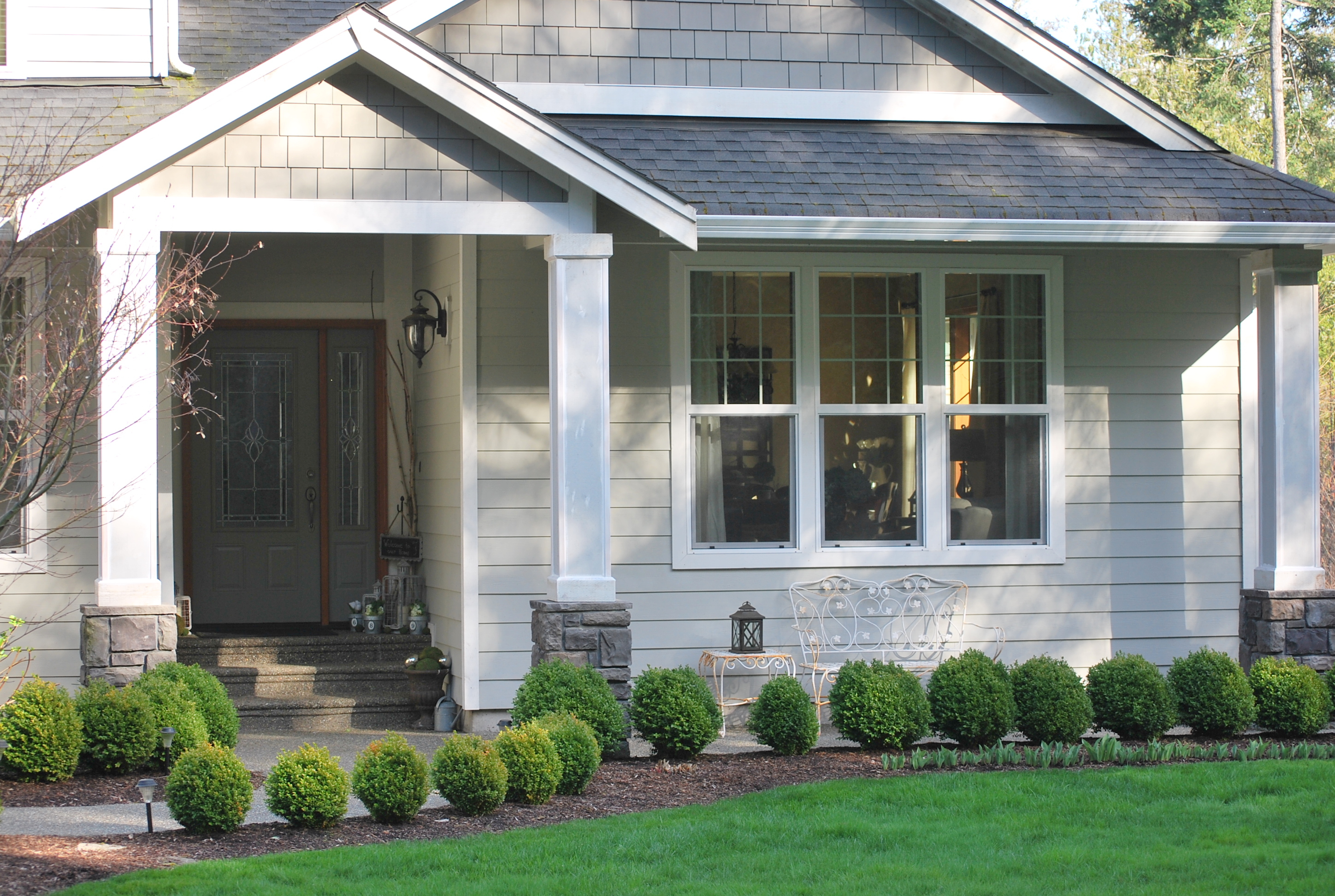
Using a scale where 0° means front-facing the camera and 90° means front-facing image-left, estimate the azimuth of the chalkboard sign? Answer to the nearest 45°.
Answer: approximately 0°

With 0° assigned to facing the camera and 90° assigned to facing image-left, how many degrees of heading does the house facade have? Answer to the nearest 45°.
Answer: approximately 0°
